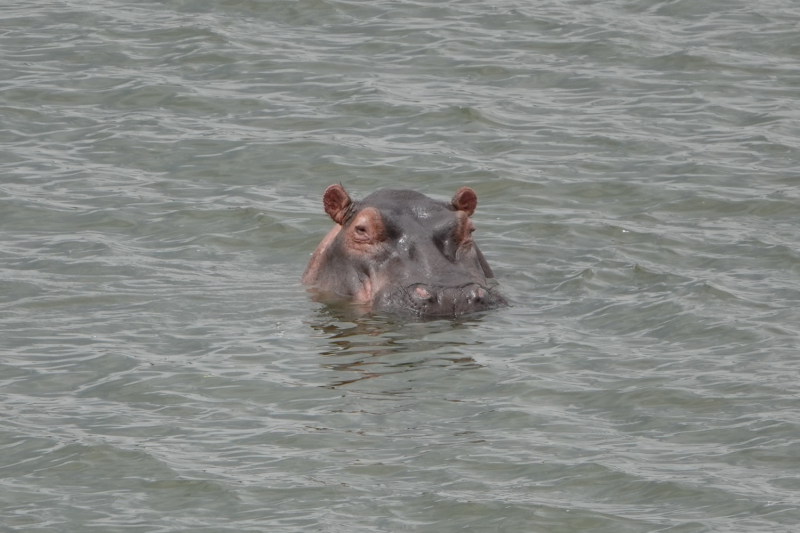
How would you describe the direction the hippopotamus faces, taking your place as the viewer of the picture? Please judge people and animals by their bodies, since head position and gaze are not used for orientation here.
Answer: facing the viewer and to the right of the viewer
